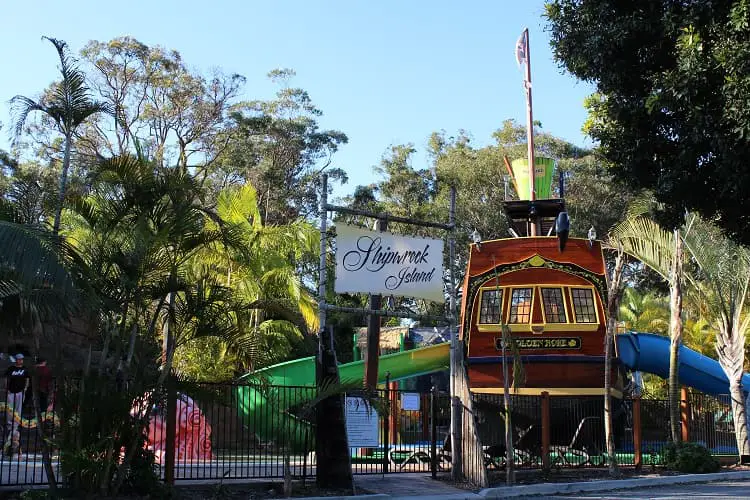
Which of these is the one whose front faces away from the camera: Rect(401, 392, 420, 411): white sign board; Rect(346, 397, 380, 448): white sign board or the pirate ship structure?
the pirate ship structure

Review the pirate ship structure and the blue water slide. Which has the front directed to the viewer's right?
the blue water slide

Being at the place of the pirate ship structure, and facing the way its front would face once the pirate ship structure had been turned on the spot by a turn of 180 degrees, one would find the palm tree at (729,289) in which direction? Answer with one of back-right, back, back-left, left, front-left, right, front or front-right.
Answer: left

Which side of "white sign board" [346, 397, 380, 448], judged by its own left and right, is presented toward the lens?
front

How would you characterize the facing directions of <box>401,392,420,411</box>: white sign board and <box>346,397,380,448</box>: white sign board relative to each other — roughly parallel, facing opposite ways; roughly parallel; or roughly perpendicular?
roughly parallel

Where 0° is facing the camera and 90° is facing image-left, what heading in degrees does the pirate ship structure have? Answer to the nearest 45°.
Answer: approximately 180°

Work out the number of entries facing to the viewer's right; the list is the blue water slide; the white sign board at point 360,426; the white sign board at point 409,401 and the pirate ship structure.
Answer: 1

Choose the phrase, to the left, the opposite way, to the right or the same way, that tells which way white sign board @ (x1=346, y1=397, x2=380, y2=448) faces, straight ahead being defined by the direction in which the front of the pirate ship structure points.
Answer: the opposite way

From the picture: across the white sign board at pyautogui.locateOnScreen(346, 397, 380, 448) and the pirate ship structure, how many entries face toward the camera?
1

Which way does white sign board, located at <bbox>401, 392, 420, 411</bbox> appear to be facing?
toward the camera
